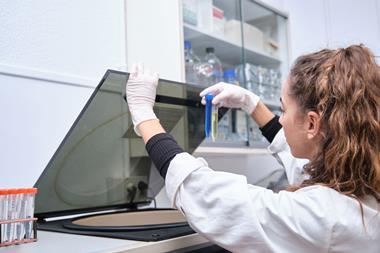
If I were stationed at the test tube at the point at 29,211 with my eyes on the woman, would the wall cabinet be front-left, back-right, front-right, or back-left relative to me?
front-left

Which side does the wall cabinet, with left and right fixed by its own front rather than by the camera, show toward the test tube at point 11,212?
right

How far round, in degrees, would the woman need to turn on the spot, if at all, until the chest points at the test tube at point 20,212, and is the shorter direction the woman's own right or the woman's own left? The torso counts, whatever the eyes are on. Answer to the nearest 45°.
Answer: approximately 45° to the woman's own left

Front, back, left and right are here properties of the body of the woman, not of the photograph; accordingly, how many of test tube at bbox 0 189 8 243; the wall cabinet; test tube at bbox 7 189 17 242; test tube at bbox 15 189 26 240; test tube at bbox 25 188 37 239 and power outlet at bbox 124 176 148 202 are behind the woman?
0

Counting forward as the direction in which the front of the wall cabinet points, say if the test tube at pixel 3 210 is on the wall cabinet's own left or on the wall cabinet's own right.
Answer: on the wall cabinet's own right

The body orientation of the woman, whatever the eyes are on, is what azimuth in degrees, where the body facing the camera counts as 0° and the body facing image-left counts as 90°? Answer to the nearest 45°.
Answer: approximately 135°

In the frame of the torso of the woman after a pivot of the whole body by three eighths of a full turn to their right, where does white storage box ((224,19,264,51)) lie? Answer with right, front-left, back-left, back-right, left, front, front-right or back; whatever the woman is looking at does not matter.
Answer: left

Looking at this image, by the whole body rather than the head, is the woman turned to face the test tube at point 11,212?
no
